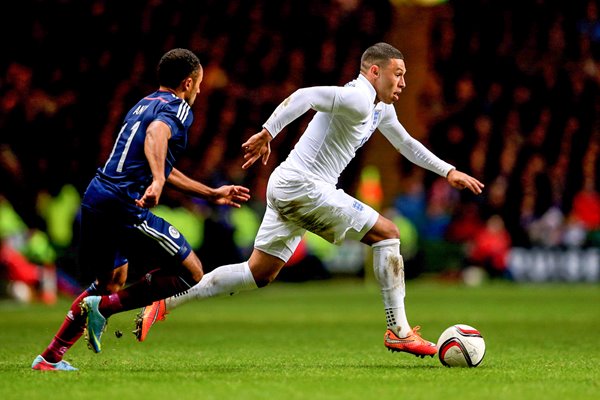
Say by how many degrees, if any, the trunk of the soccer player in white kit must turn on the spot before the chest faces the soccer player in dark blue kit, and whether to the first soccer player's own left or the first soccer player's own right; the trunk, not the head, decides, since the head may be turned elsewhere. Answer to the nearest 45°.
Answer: approximately 135° to the first soccer player's own right

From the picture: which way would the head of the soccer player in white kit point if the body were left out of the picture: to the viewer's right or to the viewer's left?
to the viewer's right

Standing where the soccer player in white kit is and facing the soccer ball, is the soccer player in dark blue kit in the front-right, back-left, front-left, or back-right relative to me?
back-right

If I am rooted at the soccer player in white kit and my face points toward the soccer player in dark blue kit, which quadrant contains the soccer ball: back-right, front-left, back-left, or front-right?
back-left

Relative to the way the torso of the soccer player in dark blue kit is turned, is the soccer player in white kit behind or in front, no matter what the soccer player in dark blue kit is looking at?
in front

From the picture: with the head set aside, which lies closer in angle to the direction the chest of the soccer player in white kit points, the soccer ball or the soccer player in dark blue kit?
the soccer ball

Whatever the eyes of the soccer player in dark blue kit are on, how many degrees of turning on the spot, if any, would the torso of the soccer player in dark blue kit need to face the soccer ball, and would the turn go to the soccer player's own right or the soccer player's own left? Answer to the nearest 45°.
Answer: approximately 45° to the soccer player's own right

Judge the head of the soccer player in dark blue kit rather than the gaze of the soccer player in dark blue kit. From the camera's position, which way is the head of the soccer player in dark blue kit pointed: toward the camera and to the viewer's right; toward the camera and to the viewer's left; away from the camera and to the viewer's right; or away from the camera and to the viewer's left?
away from the camera and to the viewer's right

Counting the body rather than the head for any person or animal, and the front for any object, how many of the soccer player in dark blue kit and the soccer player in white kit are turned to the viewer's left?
0

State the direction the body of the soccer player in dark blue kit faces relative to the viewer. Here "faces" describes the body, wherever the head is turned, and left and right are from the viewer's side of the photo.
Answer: facing away from the viewer and to the right of the viewer
